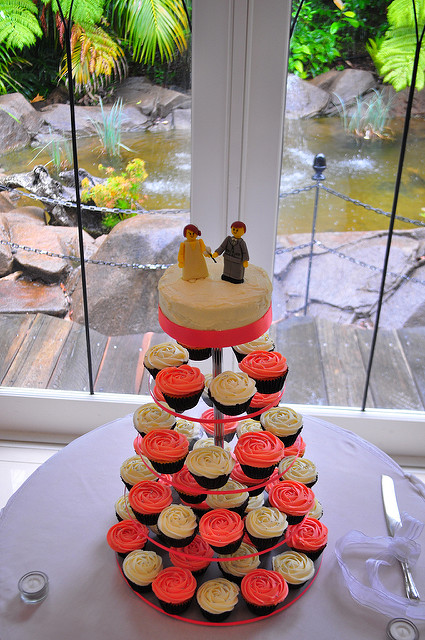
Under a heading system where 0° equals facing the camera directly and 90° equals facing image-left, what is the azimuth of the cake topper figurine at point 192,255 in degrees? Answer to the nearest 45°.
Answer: approximately 0°

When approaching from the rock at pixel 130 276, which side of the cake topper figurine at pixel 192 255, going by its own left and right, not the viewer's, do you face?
back
